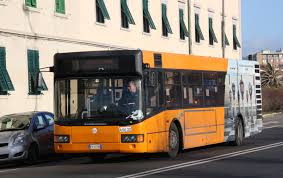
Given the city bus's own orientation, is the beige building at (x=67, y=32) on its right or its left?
on its right

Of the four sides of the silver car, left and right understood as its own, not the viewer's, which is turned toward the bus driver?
left

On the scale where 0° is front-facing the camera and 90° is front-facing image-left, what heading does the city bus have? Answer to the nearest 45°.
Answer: approximately 45°

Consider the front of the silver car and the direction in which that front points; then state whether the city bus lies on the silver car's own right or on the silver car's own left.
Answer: on the silver car's own left

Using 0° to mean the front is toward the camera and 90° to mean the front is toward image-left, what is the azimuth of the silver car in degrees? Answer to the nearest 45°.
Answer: approximately 45°

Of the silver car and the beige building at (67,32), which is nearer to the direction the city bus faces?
the silver car
